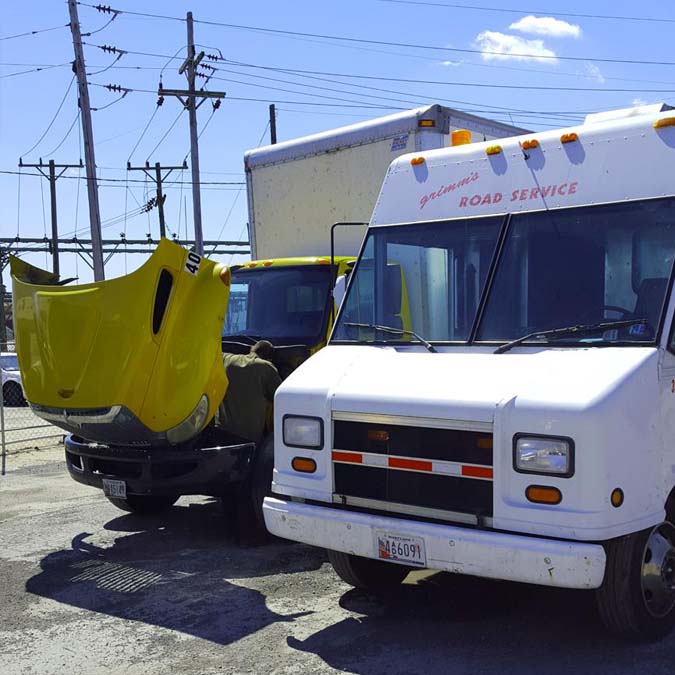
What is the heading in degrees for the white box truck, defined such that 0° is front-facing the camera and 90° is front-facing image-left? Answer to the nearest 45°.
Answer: approximately 45°

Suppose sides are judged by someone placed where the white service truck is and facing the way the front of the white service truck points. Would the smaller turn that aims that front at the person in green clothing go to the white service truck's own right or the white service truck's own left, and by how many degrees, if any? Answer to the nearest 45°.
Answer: approximately 90° to the white service truck's own right

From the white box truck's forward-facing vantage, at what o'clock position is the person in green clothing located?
The person in green clothing is roughly at 11 o'clock from the white box truck.

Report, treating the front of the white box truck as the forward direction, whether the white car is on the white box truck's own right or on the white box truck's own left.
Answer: on the white box truck's own right

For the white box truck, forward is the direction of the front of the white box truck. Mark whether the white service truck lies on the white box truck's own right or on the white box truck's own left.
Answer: on the white box truck's own left

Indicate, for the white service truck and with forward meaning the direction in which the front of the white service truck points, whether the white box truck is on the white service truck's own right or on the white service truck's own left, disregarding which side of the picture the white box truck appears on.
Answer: on the white service truck's own right

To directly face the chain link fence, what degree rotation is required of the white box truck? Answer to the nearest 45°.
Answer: approximately 90° to its right

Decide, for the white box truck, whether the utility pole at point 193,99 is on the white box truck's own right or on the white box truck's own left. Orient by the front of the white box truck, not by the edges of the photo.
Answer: on the white box truck's own right

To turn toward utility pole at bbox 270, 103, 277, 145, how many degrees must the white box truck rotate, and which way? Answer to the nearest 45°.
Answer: approximately 135° to its right
